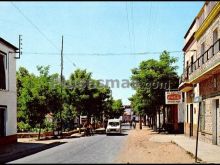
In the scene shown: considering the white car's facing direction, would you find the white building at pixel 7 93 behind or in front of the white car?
in front

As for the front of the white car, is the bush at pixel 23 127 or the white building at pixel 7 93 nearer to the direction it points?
the white building

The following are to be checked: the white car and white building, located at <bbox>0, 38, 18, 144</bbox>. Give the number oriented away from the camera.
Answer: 0

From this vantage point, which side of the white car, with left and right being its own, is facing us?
front

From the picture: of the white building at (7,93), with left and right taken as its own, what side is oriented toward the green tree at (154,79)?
left

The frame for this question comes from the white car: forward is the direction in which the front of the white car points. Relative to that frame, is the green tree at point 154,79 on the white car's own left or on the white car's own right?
on the white car's own left

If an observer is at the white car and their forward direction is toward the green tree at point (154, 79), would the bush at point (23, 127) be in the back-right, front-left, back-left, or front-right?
back-right

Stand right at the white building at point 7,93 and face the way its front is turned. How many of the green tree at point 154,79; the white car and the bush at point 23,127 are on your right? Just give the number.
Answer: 0
